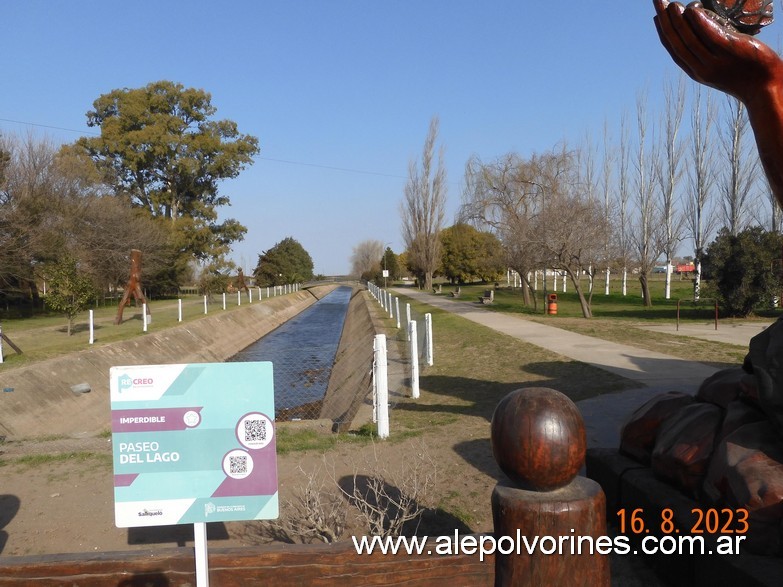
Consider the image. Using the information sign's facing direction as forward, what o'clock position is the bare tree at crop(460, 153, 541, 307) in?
The bare tree is roughly at 7 o'clock from the information sign.

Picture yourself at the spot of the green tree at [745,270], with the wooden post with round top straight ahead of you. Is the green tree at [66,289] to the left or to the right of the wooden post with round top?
right

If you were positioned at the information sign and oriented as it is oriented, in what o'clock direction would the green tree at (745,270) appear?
The green tree is roughly at 8 o'clock from the information sign.

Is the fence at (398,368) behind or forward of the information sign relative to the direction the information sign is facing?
behind

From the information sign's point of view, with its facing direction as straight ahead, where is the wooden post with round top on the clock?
The wooden post with round top is roughly at 10 o'clock from the information sign.

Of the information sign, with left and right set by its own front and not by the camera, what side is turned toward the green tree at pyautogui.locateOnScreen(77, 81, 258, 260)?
back

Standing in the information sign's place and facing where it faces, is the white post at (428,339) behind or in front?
behind

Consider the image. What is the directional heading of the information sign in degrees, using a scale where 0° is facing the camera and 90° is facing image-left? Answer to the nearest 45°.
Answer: approximately 0°

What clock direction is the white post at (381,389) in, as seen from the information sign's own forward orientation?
The white post is roughly at 7 o'clock from the information sign.
